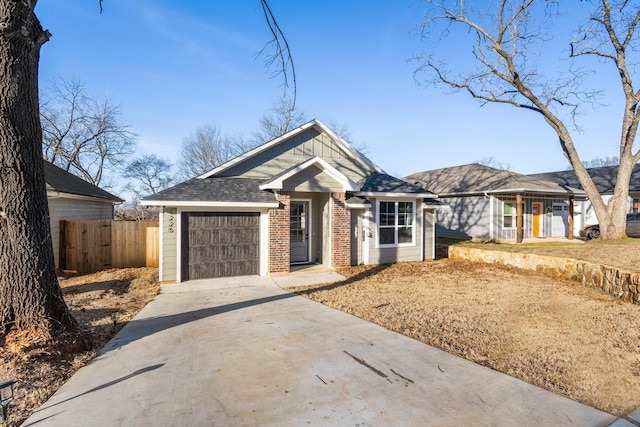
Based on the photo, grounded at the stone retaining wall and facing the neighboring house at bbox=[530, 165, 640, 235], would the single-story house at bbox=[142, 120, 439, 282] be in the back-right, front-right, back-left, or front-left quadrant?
back-left

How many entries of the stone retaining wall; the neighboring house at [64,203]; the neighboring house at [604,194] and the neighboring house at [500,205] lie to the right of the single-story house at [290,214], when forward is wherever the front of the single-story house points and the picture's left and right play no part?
1

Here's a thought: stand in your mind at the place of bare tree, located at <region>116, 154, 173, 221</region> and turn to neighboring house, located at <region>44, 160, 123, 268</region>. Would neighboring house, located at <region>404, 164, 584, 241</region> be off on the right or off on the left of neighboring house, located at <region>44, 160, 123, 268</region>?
left

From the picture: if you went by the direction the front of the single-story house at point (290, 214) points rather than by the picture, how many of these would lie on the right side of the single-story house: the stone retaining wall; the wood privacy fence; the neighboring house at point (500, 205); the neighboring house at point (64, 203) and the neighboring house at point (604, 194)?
2

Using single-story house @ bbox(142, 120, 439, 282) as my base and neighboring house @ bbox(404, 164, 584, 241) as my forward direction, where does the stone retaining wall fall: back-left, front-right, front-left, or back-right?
front-right

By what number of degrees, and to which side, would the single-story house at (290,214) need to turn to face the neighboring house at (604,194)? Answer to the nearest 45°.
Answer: approximately 135° to its left

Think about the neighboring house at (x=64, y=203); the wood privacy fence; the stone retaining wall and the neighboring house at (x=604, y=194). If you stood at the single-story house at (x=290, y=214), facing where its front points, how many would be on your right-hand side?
2

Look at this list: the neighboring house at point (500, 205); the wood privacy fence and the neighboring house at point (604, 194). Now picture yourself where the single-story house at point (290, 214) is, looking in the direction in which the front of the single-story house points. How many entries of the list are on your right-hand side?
1

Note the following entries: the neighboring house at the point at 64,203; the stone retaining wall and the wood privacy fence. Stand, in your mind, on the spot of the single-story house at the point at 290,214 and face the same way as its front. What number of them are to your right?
2

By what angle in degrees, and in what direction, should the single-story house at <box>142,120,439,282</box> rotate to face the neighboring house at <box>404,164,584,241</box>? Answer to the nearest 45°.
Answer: approximately 135° to its left

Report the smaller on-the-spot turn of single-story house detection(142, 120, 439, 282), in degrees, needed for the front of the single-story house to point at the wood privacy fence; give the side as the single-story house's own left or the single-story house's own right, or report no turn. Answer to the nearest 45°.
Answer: approximately 90° to the single-story house's own right

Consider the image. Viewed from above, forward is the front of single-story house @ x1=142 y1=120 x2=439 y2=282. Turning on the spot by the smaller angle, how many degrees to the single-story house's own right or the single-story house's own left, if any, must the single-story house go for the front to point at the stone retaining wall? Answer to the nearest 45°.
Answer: approximately 90° to the single-story house's own left

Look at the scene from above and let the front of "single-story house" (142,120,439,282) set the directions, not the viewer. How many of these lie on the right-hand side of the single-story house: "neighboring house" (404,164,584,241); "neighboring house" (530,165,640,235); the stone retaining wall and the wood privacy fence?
1

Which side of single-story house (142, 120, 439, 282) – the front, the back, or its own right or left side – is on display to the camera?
front

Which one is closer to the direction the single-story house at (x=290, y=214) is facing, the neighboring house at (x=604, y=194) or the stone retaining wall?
the stone retaining wall
